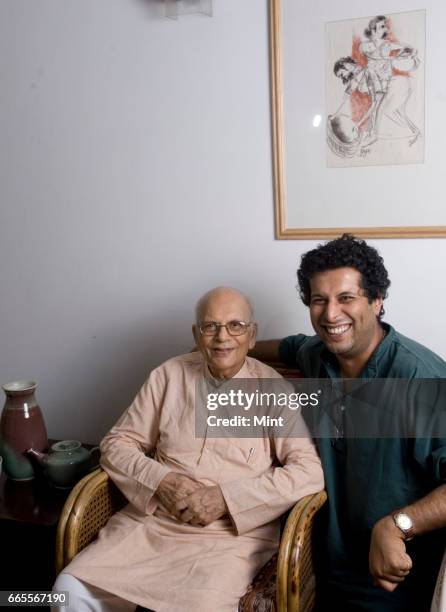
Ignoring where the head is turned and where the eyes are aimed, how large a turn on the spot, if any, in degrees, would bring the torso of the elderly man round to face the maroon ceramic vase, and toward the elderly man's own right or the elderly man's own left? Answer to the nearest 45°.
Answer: approximately 90° to the elderly man's own right

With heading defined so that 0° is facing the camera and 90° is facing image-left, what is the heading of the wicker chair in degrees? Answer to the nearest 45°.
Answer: approximately 45°

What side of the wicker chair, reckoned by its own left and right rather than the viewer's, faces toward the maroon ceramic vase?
right
